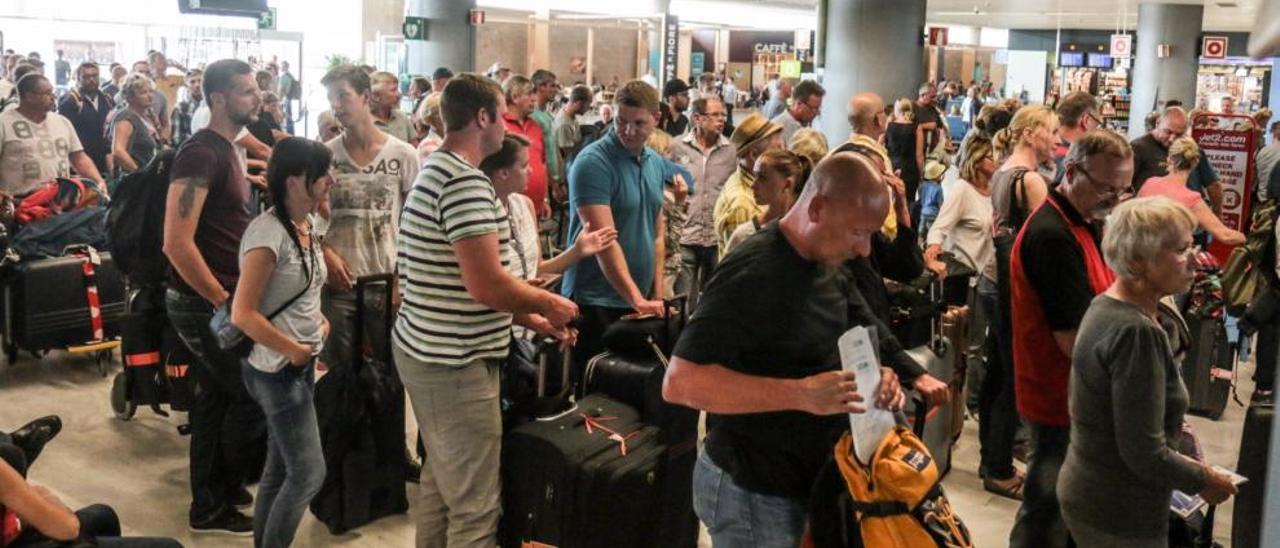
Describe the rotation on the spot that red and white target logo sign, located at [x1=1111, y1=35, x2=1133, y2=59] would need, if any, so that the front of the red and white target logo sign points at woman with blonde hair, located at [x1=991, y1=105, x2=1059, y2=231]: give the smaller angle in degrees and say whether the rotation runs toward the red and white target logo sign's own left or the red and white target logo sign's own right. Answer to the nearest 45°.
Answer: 0° — it already faces them

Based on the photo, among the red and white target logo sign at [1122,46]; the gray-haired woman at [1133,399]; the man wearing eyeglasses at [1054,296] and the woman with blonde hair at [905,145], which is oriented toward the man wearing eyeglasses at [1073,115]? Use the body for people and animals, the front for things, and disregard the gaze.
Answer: the red and white target logo sign

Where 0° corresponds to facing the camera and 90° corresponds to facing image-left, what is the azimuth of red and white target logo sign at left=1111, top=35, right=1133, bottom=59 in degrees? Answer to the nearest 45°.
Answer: approximately 0°

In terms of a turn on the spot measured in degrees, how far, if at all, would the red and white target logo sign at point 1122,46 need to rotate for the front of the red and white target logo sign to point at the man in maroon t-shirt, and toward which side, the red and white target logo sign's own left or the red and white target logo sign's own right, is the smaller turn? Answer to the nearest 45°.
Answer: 0° — it already faces them

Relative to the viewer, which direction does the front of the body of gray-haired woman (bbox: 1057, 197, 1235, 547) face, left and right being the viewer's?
facing to the right of the viewer

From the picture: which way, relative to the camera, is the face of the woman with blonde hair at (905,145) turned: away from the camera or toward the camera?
away from the camera

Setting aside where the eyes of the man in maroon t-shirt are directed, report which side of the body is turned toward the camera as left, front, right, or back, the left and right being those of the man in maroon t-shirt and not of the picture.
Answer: right

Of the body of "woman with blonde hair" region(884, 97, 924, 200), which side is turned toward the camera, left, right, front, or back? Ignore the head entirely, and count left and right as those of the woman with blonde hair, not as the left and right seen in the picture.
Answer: back

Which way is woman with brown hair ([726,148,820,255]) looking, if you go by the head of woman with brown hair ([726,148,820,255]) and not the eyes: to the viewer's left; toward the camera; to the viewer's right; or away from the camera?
to the viewer's left

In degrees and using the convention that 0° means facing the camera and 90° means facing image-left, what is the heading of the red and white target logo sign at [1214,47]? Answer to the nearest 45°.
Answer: approximately 0°

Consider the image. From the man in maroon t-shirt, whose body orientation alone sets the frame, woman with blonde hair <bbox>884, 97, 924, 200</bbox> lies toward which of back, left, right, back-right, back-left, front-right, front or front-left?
front-left
